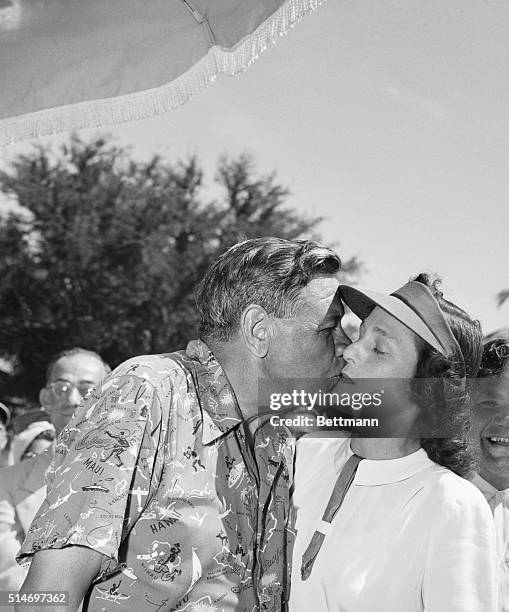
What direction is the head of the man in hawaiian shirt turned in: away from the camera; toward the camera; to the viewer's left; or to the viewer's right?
to the viewer's right

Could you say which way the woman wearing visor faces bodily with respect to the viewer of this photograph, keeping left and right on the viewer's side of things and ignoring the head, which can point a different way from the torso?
facing the viewer and to the left of the viewer

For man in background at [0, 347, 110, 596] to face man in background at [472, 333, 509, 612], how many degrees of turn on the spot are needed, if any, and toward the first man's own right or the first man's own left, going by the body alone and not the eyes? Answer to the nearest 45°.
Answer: approximately 45° to the first man's own left

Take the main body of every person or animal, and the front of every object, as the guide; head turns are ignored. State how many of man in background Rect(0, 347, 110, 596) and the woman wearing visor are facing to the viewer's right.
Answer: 0
